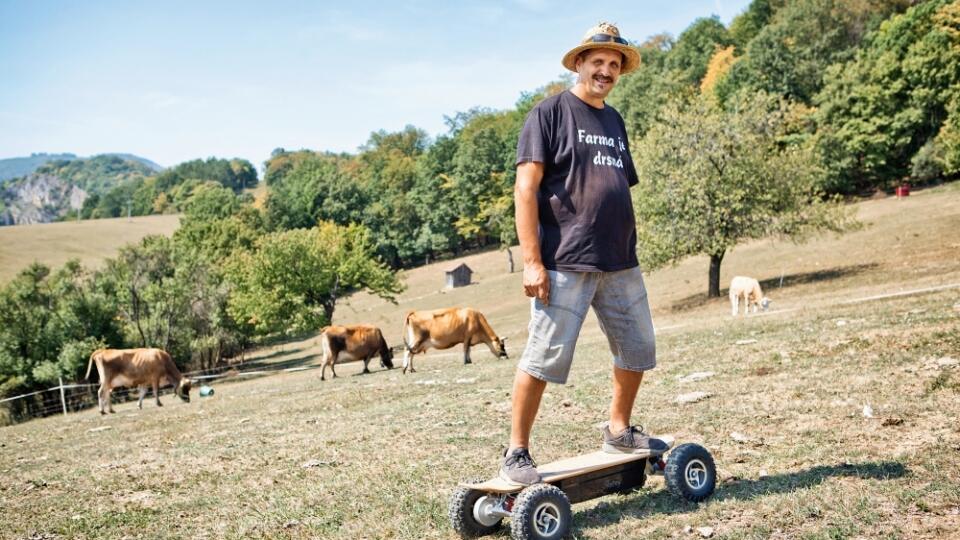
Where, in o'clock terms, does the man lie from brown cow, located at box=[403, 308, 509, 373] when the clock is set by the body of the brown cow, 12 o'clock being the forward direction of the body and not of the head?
The man is roughly at 3 o'clock from the brown cow.

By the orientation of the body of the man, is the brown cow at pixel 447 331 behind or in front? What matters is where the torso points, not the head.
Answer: behind

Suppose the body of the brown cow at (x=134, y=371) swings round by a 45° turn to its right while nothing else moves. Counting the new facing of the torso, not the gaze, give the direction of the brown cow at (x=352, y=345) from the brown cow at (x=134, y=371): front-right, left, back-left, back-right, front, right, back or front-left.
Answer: front-left

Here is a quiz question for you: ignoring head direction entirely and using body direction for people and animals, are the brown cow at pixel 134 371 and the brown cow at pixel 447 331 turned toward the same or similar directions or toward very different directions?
same or similar directions

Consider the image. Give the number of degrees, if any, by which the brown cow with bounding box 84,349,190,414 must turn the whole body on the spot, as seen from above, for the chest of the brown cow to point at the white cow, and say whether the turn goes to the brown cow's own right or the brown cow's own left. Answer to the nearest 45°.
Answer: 0° — it already faces it

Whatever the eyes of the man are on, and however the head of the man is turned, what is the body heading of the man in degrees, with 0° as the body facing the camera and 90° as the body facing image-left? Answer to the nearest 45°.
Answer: approximately 315°

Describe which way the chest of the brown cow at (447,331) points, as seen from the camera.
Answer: to the viewer's right

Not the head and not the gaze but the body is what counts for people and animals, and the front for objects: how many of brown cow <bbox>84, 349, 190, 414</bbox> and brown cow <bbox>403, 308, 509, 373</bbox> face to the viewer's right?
2

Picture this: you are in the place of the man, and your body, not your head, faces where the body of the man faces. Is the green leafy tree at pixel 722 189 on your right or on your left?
on your left

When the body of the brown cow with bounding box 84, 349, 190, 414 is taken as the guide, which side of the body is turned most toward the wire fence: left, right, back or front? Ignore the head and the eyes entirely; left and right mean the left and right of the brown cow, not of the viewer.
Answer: left

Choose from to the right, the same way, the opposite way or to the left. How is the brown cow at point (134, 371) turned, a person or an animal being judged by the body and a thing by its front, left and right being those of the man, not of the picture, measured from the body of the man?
to the left

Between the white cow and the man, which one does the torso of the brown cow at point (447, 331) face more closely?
the white cow

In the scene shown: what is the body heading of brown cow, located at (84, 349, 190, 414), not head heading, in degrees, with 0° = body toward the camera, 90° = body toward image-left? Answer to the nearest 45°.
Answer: approximately 270°

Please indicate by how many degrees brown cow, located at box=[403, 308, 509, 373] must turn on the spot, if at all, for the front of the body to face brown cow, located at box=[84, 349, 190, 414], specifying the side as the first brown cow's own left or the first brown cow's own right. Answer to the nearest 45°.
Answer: approximately 180°
